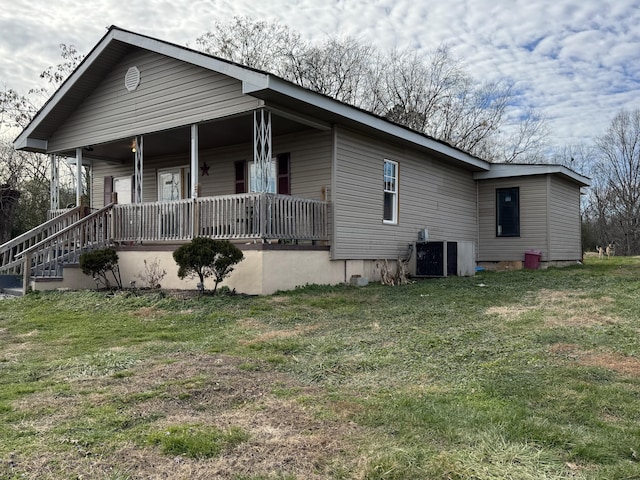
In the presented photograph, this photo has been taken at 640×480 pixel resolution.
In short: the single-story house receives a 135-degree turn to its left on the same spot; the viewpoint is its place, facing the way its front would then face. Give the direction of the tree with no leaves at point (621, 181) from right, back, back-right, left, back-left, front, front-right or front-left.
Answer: front-left

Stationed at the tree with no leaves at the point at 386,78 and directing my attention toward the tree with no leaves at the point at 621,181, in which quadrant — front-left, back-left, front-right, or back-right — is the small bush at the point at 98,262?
back-right

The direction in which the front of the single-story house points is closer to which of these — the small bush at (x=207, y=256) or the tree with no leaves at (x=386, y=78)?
the small bush

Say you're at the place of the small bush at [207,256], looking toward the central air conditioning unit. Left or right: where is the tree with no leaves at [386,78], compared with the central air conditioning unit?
left

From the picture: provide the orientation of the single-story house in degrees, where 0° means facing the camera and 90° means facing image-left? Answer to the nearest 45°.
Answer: approximately 45°

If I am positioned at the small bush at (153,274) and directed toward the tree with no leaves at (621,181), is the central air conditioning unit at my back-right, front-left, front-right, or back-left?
front-right

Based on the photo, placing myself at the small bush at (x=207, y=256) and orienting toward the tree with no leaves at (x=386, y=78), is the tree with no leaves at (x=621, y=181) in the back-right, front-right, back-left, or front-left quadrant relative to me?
front-right

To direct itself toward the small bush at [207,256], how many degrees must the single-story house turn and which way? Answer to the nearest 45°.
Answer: approximately 45° to its left

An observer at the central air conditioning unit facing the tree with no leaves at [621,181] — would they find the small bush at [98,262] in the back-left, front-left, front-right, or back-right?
back-left
